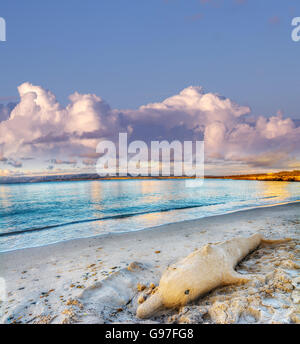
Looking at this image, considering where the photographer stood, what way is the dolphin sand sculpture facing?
facing the viewer and to the left of the viewer
